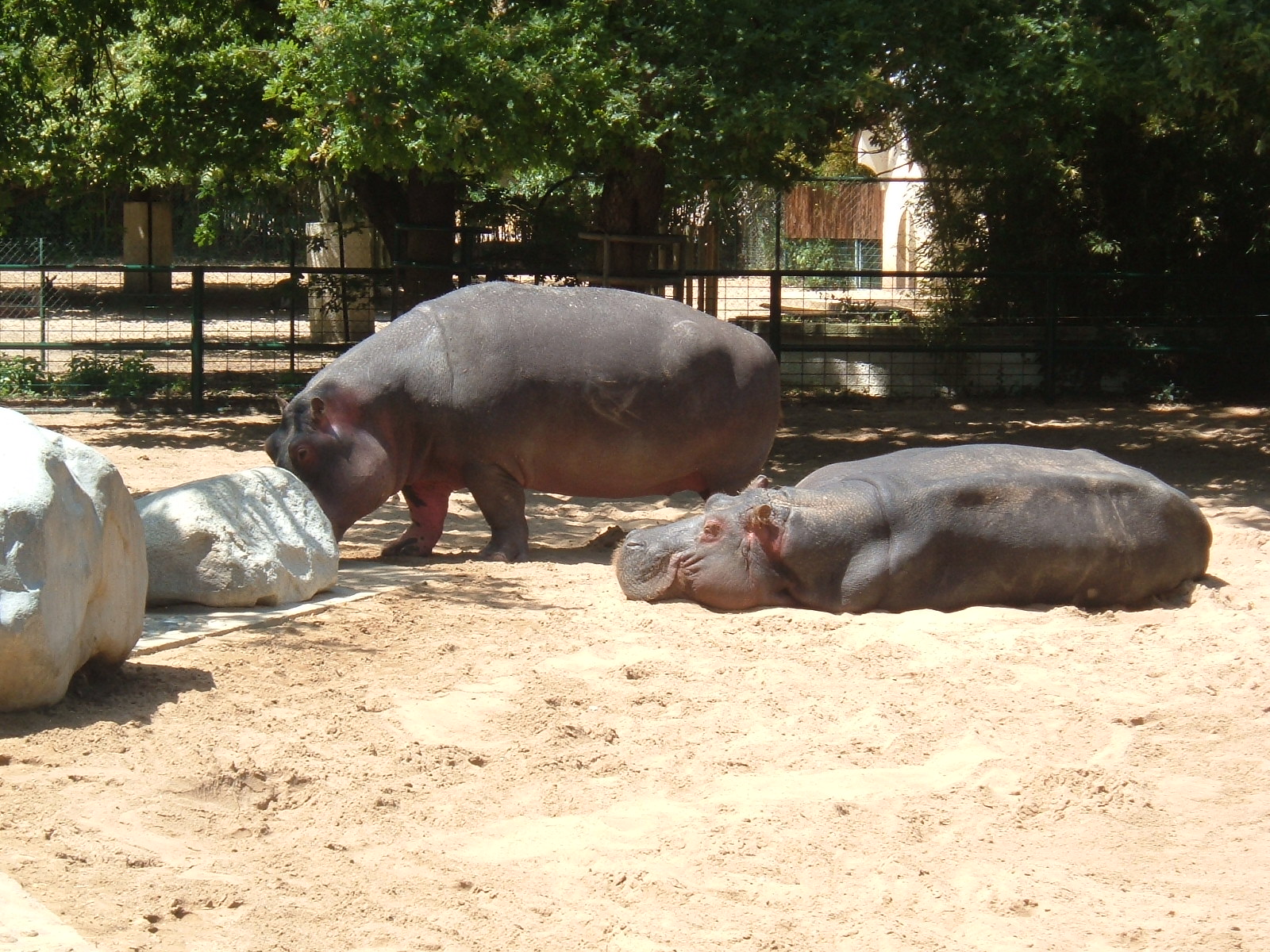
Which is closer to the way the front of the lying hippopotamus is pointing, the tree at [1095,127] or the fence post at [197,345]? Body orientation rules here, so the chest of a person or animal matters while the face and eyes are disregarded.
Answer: the fence post

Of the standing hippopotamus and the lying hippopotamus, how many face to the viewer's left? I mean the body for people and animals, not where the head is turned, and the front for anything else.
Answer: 2

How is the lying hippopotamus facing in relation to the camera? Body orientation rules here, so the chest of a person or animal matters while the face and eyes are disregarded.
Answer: to the viewer's left

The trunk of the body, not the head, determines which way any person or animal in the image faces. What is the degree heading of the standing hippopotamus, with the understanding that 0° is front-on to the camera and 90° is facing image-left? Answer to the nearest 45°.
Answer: approximately 90°

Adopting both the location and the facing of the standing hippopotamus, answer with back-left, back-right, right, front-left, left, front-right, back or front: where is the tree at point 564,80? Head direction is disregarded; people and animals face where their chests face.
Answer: right

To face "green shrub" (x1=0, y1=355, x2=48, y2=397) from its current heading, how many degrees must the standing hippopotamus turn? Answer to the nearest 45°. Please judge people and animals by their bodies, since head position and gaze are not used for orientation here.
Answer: approximately 45° to its right

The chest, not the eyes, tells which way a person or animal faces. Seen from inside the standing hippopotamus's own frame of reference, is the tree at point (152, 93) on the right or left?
on its right
